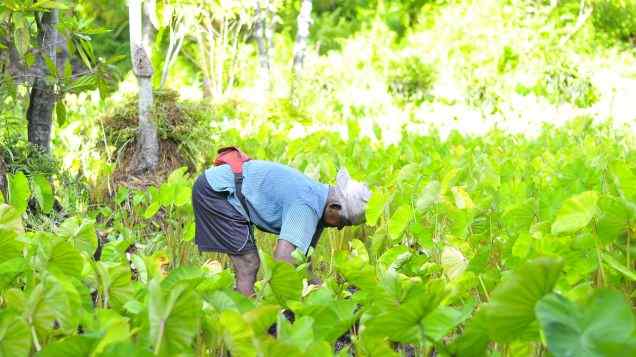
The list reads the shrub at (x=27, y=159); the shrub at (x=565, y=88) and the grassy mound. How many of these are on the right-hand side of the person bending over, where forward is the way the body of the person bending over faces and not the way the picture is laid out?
0

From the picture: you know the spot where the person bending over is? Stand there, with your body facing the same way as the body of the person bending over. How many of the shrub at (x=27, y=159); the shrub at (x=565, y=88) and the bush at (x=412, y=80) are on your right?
0

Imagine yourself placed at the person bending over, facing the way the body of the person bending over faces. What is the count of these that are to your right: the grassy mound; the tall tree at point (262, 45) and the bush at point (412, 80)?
0

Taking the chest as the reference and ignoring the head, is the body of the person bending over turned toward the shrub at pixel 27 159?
no

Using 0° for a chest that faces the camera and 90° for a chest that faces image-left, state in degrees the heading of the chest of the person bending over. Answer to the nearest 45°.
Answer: approximately 270°

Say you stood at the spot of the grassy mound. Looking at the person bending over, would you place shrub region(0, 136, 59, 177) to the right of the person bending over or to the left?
right

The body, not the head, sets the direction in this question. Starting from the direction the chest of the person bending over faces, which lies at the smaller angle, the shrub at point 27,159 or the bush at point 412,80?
the bush

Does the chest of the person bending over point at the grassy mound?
no

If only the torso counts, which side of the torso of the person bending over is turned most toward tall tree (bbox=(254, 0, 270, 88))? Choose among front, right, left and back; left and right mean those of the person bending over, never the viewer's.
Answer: left

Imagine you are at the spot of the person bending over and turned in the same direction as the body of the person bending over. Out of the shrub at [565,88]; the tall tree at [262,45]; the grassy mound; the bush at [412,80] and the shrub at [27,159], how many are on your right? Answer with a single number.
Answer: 0

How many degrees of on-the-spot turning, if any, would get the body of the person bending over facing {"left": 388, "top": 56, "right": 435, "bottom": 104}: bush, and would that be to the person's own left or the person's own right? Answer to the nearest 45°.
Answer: approximately 90° to the person's own left

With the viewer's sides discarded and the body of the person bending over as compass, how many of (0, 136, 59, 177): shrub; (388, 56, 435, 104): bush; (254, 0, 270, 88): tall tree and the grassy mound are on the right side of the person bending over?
0

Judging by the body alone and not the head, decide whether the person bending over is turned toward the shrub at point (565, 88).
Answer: no

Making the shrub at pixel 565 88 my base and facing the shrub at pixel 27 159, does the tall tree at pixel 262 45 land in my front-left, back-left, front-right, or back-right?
front-right
